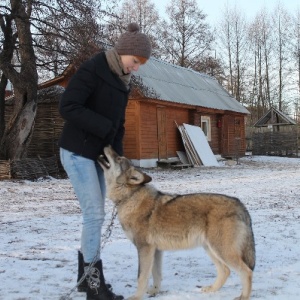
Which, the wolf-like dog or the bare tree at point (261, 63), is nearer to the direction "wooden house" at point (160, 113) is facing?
the wolf-like dog

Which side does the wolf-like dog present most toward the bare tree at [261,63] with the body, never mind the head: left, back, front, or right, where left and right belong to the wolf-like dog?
right

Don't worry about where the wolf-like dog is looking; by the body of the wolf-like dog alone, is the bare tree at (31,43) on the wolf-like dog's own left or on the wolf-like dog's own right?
on the wolf-like dog's own right

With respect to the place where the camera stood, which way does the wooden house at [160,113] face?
facing the viewer and to the right of the viewer

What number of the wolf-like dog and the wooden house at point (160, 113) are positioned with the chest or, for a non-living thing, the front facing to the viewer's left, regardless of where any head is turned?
1

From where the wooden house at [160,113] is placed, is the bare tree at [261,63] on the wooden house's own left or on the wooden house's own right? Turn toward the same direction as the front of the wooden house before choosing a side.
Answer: on the wooden house's own left

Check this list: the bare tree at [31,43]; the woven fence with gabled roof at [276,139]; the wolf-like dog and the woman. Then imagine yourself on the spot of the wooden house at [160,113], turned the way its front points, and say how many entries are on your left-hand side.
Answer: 1

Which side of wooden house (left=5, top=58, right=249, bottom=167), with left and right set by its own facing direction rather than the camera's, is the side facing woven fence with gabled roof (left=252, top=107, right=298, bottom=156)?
left

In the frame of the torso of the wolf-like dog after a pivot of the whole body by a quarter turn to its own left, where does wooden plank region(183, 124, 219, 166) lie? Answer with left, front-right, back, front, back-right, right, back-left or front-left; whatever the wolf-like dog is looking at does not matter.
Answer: back

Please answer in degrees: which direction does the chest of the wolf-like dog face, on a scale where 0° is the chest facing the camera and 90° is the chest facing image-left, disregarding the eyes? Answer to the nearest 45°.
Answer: approximately 90°

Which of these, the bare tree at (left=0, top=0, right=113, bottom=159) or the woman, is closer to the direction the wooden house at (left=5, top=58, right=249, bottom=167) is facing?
the woman

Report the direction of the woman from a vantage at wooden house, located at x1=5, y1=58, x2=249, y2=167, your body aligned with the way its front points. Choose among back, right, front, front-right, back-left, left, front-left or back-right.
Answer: front-right
